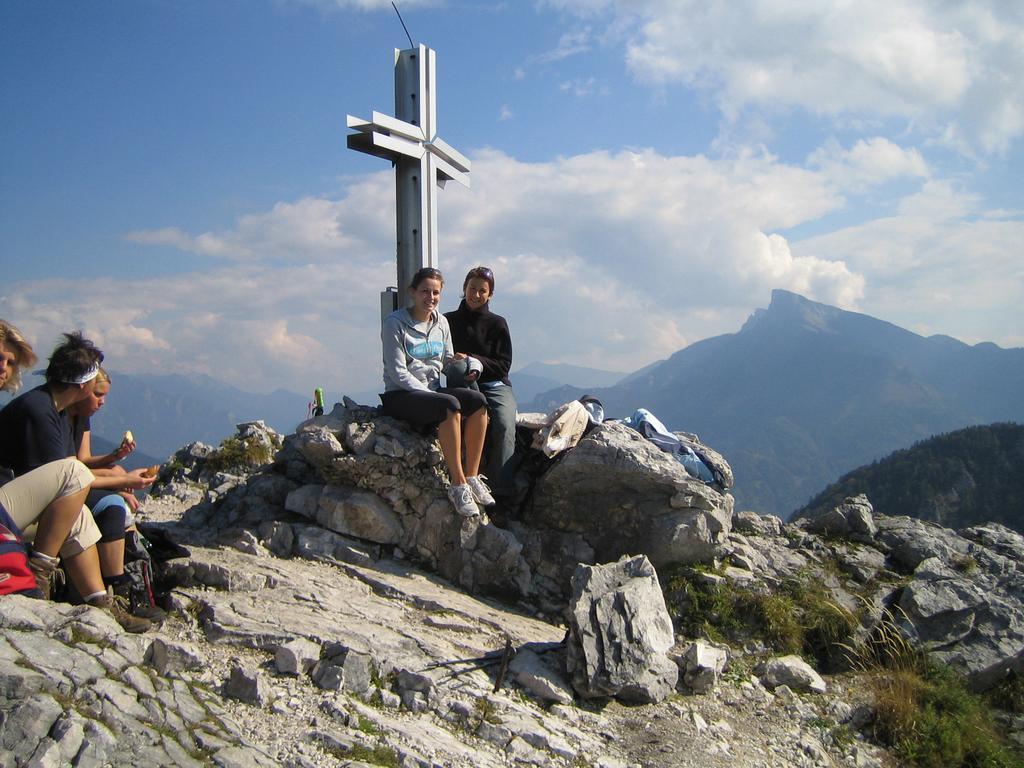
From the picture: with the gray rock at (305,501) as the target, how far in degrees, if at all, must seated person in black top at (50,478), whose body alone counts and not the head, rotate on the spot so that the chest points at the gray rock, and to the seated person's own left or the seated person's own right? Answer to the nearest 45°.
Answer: approximately 45° to the seated person's own left

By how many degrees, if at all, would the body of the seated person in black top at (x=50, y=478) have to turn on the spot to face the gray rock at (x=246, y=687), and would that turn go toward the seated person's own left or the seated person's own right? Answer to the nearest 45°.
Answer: approximately 45° to the seated person's own right

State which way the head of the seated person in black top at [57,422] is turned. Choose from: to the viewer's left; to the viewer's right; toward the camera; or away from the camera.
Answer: to the viewer's right

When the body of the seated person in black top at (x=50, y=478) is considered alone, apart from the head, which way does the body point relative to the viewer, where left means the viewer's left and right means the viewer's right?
facing to the right of the viewer

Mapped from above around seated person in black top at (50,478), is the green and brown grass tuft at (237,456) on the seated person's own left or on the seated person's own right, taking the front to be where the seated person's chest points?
on the seated person's own left

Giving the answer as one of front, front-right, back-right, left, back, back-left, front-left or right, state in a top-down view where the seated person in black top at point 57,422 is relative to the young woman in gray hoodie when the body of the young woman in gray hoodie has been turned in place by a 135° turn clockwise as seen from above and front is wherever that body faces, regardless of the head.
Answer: front-left

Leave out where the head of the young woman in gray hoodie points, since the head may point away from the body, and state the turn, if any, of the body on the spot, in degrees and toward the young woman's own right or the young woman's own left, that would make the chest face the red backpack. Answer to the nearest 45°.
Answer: approximately 90° to the young woman's own right

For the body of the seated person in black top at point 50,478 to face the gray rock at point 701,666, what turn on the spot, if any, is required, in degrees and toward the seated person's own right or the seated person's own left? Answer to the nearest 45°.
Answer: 0° — they already face it
